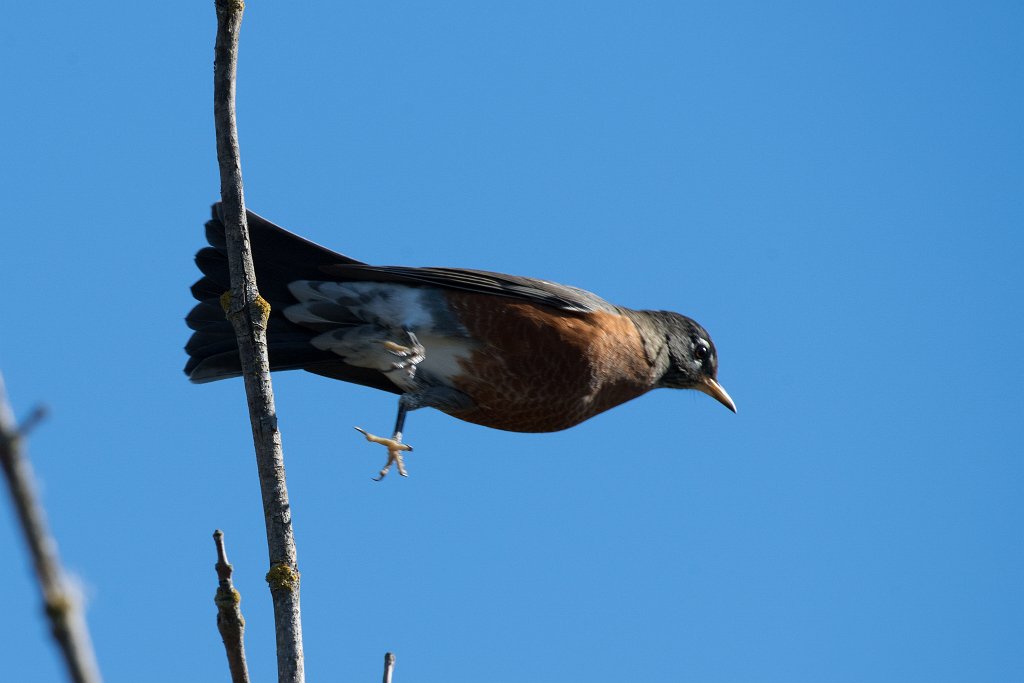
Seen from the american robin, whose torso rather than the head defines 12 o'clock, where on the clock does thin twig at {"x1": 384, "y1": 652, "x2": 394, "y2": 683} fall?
The thin twig is roughly at 3 o'clock from the american robin.

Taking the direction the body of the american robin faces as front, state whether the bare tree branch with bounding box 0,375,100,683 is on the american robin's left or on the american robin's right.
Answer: on the american robin's right

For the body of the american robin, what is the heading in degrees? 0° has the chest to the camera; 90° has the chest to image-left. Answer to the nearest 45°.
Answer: approximately 270°
